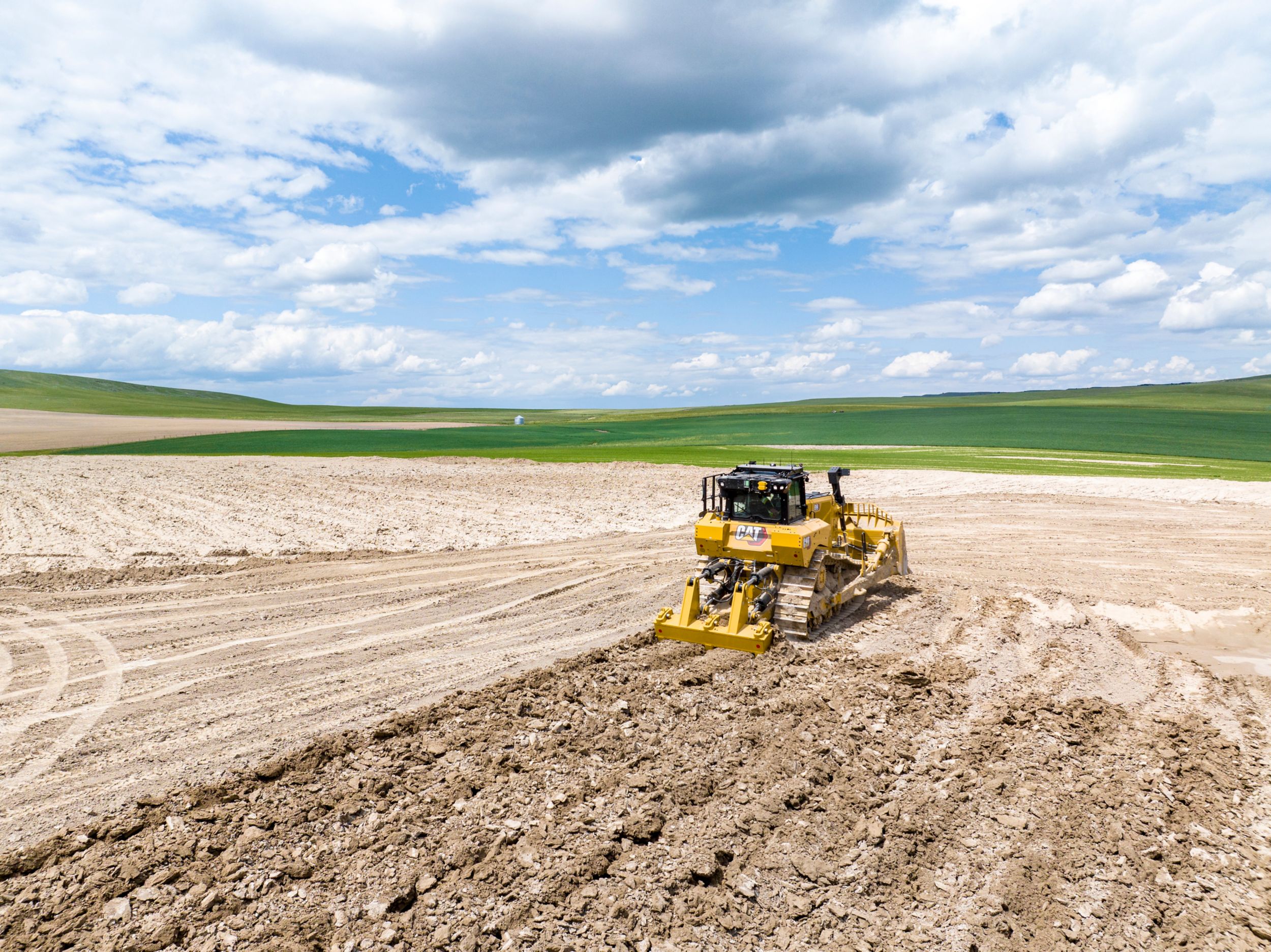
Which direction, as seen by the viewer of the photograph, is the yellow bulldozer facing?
facing away from the viewer and to the right of the viewer
